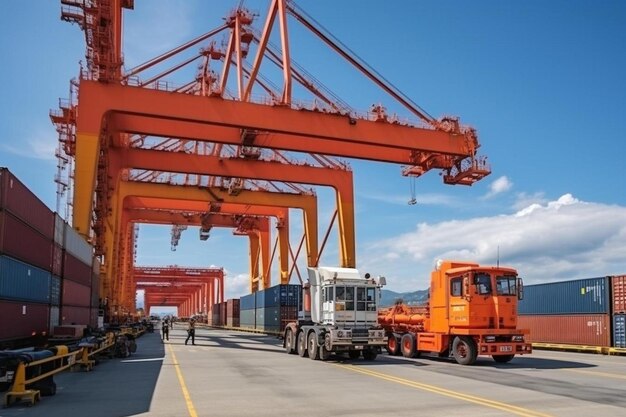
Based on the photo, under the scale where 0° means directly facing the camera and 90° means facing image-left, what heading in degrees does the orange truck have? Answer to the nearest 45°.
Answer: approximately 315°

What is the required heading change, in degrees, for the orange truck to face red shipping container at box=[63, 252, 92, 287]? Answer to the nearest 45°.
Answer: approximately 135° to its right

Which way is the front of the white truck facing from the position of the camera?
facing the viewer and to the right of the viewer

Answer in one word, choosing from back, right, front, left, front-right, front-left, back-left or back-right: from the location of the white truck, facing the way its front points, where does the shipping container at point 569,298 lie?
left

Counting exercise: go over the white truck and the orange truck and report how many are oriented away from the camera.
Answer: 0

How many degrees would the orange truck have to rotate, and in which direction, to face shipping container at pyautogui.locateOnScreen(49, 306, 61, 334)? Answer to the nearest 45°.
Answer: approximately 135° to its right

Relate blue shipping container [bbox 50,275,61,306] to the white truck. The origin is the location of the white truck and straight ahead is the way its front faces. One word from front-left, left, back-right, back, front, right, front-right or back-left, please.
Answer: back-right

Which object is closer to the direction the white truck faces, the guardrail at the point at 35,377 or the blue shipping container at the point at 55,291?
the guardrail

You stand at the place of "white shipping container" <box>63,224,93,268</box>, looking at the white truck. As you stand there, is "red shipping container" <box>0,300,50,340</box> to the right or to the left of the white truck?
right
